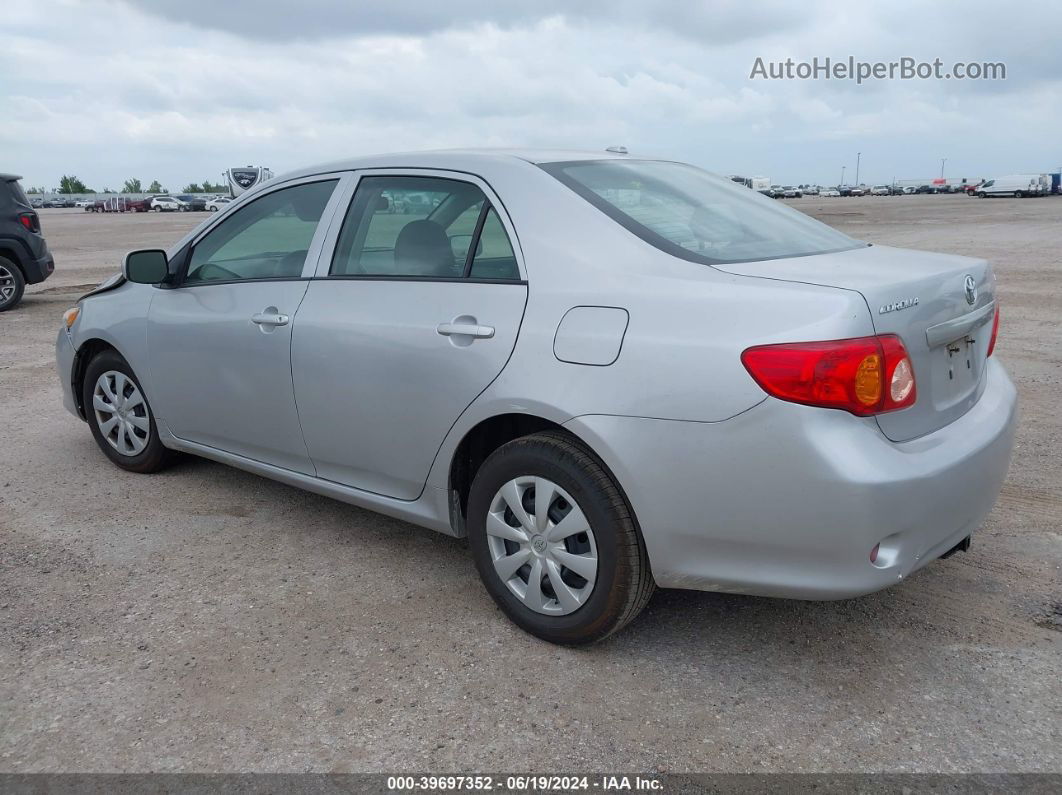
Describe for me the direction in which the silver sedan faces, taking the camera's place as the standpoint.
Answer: facing away from the viewer and to the left of the viewer
